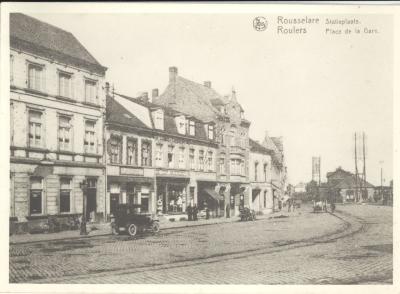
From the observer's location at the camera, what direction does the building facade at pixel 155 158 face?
facing the viewer and to the right of the viewer

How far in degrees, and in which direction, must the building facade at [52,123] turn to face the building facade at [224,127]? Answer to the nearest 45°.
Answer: approximately 90° to its left

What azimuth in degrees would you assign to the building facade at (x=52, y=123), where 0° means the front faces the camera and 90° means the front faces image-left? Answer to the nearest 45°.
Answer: approximately 315°

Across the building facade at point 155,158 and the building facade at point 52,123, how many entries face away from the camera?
0
